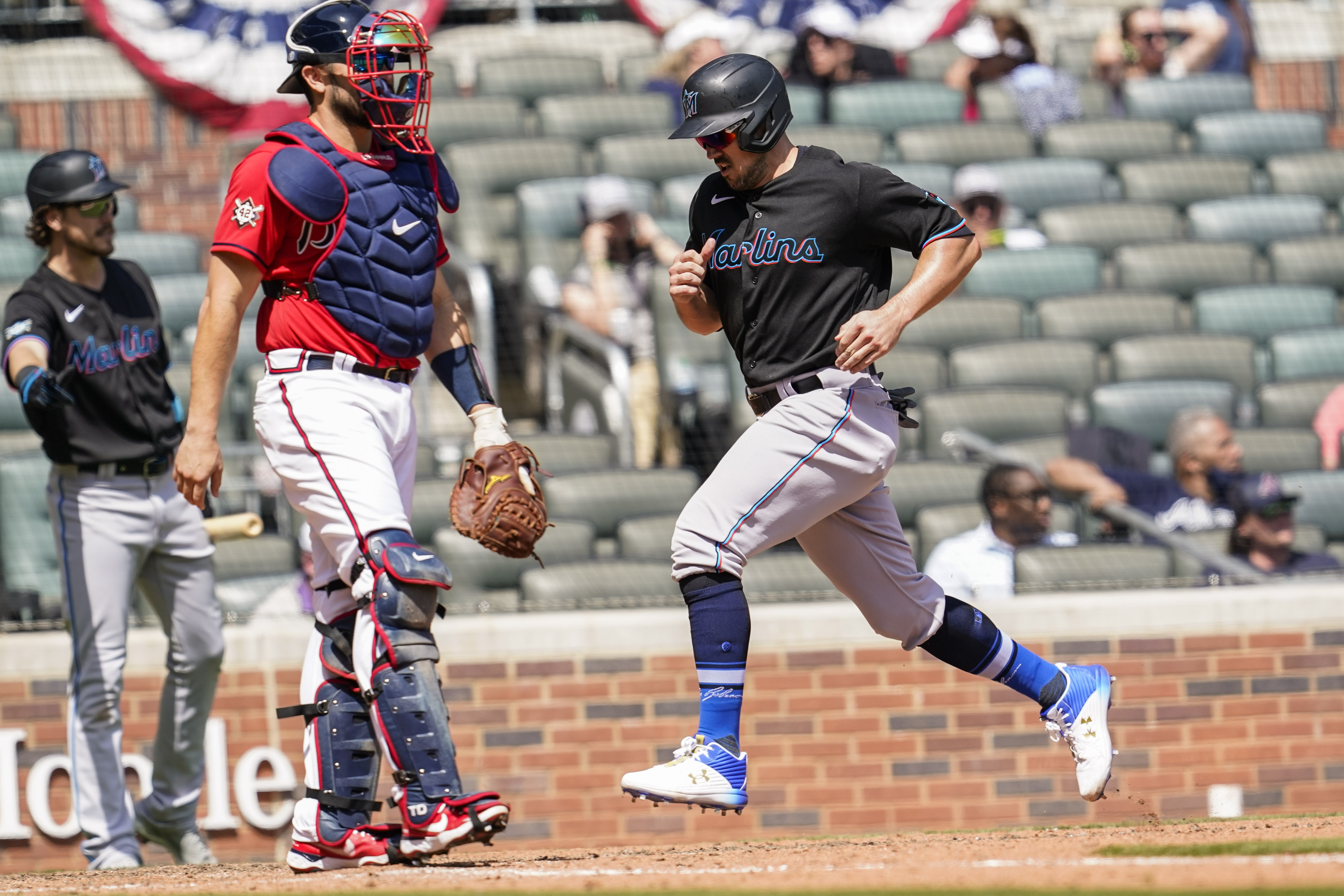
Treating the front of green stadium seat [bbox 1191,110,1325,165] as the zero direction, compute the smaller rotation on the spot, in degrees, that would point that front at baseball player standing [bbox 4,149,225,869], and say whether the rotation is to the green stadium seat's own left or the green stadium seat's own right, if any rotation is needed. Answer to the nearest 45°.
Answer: approximately 45° to the green stadium seat's own right

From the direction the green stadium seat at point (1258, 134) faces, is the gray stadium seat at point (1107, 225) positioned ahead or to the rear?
ahead

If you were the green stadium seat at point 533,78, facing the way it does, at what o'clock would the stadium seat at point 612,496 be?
The stadium seat is roughly at 12 o'clock from the green stadium seat.

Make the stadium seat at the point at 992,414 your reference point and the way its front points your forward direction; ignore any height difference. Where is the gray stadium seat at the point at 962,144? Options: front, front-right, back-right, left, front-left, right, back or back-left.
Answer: back

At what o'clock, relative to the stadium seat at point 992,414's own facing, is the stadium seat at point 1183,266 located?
the stadium seat at point 1183,266 is roughly at 7 o'clock from the stadium seat at point 992,414.

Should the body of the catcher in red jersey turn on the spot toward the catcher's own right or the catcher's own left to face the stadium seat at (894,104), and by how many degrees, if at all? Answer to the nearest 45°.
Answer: approximately 90° to the catcher's own left

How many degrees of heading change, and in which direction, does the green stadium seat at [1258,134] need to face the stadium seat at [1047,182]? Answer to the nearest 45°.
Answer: approximately 45° to its right

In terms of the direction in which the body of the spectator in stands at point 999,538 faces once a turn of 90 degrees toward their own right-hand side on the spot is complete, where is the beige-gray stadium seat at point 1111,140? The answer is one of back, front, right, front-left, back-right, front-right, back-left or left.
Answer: back-right

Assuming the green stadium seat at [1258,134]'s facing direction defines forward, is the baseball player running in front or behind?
in front
